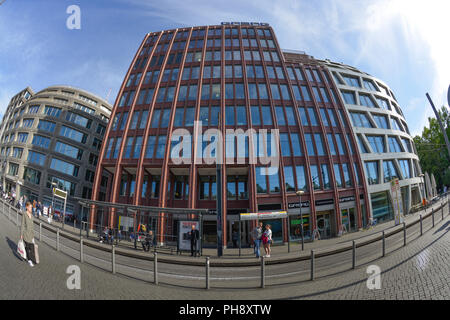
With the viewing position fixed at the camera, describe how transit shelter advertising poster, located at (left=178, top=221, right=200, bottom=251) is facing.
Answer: facing the viewer

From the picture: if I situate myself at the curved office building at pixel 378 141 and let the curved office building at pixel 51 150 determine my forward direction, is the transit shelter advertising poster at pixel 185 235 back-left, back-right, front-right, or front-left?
front-left

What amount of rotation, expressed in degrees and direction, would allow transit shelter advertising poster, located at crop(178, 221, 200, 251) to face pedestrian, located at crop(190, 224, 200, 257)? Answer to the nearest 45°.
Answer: approximately 45° to its left

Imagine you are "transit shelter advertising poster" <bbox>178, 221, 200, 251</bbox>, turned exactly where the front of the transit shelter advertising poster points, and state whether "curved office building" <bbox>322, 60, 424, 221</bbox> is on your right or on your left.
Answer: on your left

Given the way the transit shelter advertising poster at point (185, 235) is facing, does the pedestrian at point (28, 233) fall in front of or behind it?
in front

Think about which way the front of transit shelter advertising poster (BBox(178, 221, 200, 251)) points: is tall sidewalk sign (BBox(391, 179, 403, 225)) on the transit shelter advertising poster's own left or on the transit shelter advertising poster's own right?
on the transit shelter advertising poster's own left

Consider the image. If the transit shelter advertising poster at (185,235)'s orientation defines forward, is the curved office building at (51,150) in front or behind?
behind
